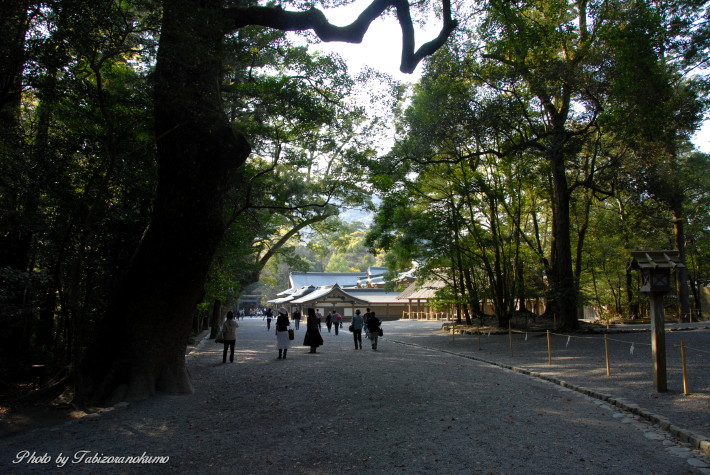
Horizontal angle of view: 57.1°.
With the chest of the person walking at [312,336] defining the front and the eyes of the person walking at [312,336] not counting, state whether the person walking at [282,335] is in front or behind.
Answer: behind

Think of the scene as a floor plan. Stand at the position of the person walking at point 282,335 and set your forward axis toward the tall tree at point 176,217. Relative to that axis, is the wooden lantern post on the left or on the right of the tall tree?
left

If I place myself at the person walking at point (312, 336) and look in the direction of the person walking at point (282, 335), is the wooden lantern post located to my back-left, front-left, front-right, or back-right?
front-left

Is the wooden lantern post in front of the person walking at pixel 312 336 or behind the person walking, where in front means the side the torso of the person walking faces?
behind

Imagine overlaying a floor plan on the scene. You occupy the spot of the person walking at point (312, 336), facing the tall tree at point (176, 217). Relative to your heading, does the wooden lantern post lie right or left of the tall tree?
left

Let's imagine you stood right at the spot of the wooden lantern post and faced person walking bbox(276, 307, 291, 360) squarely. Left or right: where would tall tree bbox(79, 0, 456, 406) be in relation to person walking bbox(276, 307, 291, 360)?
left

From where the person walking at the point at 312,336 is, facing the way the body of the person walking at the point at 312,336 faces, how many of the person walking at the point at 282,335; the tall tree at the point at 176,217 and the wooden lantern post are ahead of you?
0

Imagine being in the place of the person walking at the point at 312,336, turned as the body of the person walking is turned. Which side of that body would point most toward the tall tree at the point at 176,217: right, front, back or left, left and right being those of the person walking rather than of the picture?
back

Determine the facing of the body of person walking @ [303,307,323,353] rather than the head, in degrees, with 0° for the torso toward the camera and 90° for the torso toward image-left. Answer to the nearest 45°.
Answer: approximately 180°
